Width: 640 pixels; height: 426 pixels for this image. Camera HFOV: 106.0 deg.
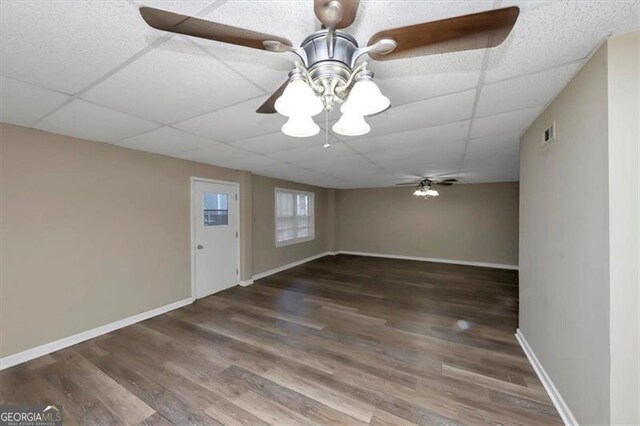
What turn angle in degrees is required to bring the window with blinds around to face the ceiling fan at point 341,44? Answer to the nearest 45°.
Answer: approximately 45° to its right

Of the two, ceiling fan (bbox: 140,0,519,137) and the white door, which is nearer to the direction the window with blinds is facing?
the ceiling fan

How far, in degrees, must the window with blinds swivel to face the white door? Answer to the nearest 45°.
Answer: approximately 90° to its right

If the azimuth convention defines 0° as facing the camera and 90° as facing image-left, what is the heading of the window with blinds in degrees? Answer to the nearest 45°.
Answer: approximately 315°

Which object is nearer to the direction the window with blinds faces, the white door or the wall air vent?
the wall air vent
